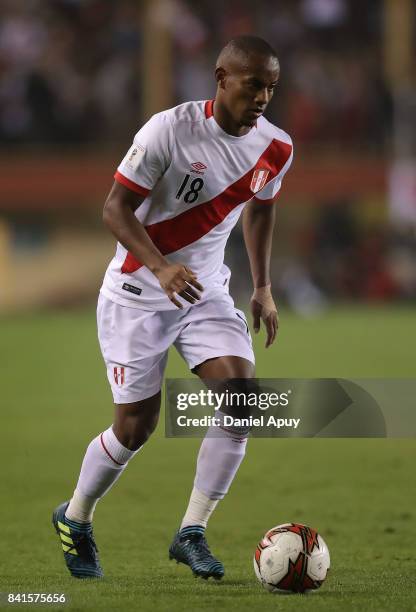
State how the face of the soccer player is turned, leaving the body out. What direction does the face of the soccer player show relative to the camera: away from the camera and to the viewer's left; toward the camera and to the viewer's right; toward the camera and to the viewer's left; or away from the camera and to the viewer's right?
toward the camera and to the viewer's right

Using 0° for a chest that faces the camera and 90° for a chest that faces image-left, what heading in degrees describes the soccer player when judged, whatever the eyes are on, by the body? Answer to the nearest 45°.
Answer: approximately 315°
